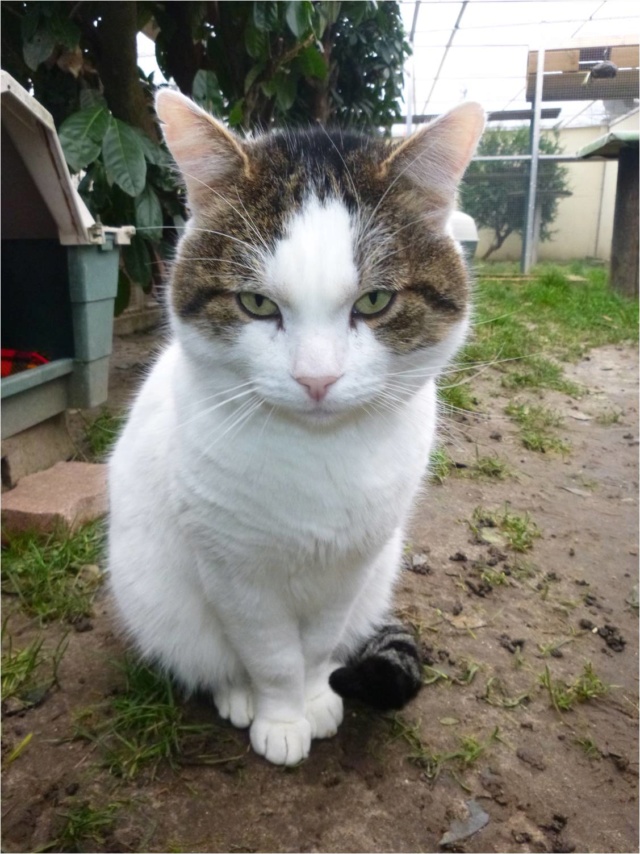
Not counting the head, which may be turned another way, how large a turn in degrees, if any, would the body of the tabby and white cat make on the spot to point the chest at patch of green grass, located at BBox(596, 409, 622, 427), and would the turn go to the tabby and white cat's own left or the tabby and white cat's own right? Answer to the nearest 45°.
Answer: approximately 135° to the tabby and white cat's own left

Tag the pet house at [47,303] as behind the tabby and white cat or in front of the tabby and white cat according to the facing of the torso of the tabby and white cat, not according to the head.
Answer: behind

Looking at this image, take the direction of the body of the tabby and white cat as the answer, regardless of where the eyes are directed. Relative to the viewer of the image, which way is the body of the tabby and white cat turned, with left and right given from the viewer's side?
facing the viewer

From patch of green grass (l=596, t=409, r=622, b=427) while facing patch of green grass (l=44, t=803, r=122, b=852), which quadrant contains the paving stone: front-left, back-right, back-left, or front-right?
front-right

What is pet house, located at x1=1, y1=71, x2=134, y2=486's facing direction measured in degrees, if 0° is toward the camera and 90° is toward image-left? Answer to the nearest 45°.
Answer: approximately 315°

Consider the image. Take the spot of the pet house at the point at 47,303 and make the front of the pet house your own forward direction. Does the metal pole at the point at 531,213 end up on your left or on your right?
on your left

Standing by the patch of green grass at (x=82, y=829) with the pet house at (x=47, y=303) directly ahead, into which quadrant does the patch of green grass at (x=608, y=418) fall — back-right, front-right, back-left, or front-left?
front-right

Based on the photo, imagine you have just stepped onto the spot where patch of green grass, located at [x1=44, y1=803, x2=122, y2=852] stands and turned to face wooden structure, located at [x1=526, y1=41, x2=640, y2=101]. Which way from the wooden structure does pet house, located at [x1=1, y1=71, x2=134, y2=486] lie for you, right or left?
left

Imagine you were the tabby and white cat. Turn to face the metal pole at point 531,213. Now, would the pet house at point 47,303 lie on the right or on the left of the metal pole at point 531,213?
left

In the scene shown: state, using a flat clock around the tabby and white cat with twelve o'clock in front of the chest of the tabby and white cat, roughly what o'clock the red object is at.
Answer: The red object is roughly at 5 o'clock from the tabby and white cat.

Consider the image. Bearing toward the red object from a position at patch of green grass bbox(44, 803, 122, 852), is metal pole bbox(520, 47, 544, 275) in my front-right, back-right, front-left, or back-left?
front-right

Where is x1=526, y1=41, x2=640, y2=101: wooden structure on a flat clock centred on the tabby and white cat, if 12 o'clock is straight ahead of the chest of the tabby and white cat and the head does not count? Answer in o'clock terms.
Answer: The wooden structure is roughly at 7 o'clock from the tabby and white cat.

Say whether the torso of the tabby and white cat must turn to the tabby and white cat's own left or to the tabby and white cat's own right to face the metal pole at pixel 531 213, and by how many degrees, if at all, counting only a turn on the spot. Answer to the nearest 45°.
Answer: approximately 180°

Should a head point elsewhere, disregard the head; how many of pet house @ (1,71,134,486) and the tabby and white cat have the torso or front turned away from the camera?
0
